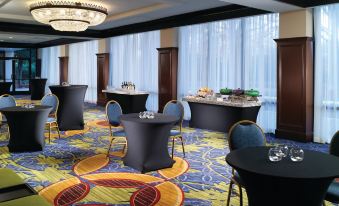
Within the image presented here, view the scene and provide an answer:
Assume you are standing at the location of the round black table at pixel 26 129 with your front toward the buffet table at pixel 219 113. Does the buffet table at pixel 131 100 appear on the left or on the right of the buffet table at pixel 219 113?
left

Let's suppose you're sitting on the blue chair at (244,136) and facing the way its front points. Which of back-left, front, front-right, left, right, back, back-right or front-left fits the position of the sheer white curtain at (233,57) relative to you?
back-left

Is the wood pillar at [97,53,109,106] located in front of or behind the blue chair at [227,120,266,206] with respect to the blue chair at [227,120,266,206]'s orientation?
behind

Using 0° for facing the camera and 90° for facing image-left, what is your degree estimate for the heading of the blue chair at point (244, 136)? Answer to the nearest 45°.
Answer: approximately 315°

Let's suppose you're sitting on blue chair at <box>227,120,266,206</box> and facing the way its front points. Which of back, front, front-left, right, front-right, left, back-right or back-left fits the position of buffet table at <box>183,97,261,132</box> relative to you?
back-left

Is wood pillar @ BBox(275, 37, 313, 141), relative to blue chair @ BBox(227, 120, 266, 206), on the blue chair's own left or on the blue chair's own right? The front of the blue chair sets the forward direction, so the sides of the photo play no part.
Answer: on the blue chair's own left

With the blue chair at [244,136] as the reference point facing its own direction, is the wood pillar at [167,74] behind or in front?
behind

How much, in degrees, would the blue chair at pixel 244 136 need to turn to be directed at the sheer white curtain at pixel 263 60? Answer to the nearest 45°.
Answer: approximately 135° to its left

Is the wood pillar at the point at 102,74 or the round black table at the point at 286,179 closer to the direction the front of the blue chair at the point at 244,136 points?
the round black table

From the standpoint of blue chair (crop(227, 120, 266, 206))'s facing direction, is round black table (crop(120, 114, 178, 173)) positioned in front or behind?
behind
